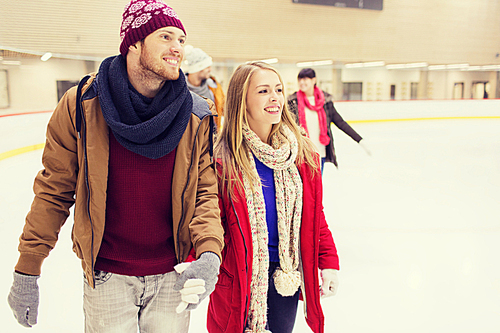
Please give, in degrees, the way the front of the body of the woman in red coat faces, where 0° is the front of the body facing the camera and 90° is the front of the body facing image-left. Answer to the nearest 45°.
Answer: approximately 315°

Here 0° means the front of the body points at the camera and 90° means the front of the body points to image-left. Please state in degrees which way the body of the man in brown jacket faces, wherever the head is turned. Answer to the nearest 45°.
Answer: approximately 0°

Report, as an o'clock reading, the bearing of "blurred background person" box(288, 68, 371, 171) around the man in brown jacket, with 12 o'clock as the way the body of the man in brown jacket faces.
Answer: The blurred background person is roughly at 7 o'clock from the man in brown jacket.

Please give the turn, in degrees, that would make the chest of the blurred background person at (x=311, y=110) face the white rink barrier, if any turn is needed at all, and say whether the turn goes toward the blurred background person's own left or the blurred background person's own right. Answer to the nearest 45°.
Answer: approximately 180°

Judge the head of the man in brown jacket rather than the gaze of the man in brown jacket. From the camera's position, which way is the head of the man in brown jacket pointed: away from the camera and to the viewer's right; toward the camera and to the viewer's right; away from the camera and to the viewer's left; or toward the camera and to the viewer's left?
toward the camera and to the viewer's right

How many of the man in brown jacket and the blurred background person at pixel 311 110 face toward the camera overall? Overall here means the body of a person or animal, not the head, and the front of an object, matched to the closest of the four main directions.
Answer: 2

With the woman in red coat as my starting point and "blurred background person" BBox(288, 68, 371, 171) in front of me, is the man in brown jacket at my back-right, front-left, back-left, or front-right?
back-left

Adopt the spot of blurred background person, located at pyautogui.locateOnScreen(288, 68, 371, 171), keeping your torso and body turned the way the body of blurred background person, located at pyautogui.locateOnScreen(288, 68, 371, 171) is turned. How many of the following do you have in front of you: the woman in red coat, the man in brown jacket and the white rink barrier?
2
